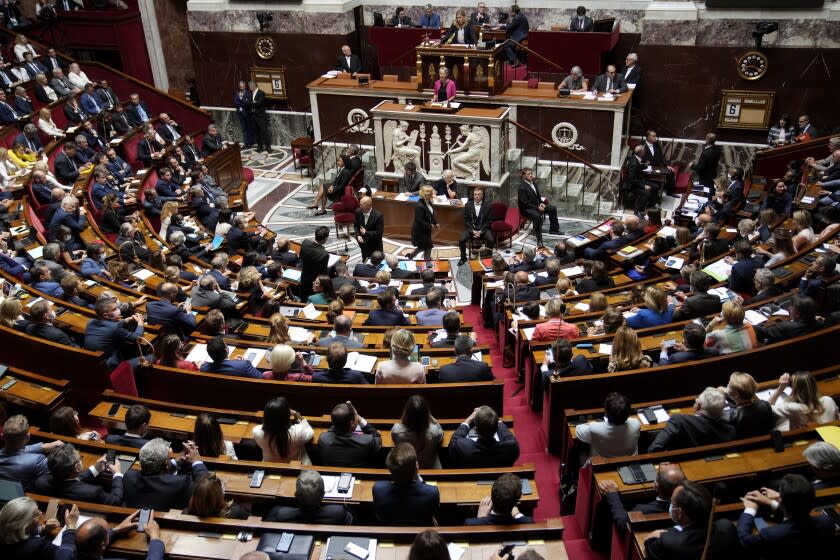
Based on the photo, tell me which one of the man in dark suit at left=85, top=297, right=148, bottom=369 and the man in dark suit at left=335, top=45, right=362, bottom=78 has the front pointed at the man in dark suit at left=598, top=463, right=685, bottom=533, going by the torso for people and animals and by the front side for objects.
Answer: the man in dark suit at left=335, top=45, right=362, bottom=78

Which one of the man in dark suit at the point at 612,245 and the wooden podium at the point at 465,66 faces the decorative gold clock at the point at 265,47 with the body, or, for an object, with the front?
the man in dark suit

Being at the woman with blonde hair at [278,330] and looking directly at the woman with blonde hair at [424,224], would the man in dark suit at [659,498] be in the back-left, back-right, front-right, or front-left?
back-right

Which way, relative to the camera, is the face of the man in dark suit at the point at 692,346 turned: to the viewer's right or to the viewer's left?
to the viewer's left

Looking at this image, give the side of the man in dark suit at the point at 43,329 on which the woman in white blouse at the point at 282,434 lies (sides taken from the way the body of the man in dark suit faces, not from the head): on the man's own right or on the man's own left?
on the man's own right

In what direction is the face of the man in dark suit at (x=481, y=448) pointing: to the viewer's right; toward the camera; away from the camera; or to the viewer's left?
away from the camera

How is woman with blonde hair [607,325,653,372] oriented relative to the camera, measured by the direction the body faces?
away from the camera

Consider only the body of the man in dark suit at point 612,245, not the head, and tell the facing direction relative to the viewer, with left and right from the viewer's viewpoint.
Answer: facing away from the viewer and to the left of the viewer

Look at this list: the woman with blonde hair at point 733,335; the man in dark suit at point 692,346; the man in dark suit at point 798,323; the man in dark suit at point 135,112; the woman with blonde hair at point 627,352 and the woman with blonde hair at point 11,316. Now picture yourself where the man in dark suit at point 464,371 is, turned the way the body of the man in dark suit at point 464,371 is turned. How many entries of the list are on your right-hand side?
4

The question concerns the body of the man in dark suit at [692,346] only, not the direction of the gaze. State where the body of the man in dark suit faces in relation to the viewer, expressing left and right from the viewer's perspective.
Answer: facing away from the viewer and to the left of the viewer

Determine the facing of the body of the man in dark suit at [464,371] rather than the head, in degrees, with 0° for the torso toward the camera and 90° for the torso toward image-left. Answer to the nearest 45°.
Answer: approximately 180°

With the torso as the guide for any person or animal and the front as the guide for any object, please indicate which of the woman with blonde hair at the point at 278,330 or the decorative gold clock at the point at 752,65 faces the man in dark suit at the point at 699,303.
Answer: the decorative gold clock

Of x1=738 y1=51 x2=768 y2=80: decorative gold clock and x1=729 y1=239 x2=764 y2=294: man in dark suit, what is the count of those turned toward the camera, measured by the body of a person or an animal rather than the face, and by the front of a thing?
1
